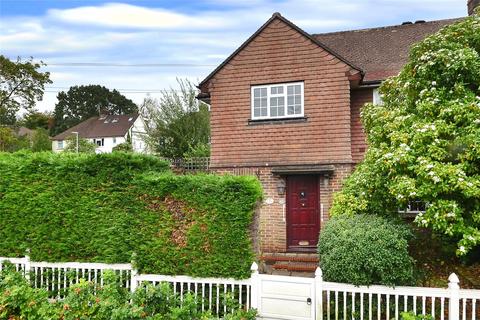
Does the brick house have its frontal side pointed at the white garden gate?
yes

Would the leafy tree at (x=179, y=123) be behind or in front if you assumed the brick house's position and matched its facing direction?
behind

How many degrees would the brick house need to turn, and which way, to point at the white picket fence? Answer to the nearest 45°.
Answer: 0° — it already faces it

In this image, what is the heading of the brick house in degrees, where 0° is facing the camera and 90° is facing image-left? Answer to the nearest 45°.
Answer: approximately 0°

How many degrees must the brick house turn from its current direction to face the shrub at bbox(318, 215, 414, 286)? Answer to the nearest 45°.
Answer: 0° — it already faces it
